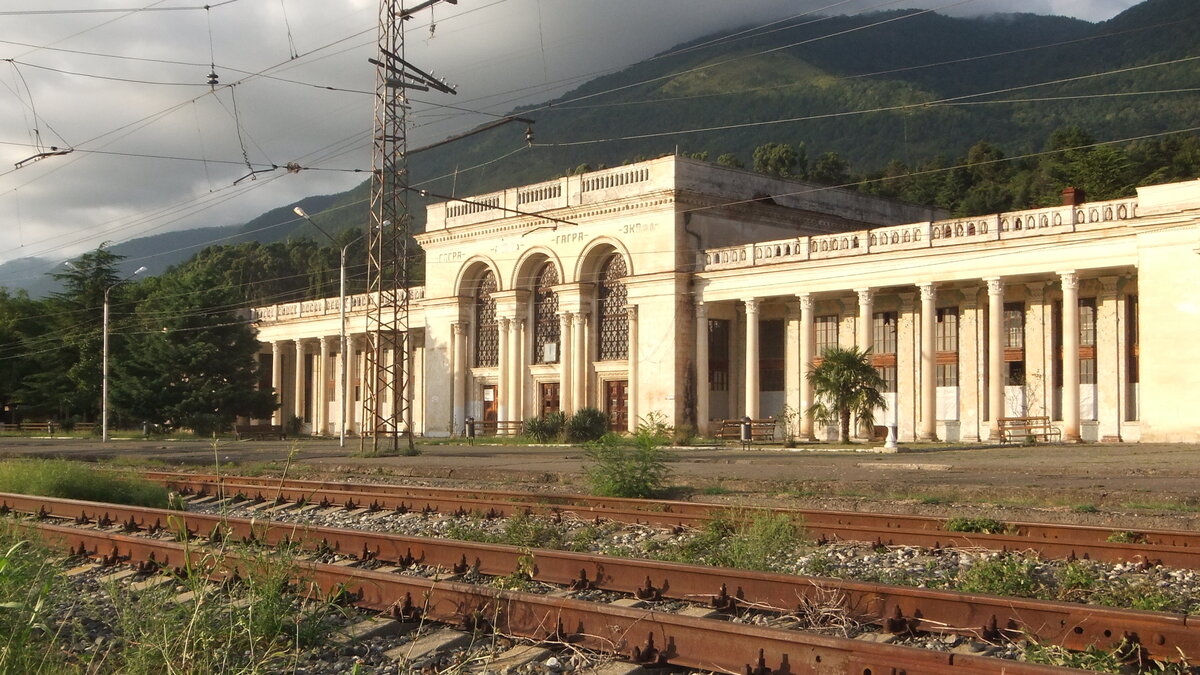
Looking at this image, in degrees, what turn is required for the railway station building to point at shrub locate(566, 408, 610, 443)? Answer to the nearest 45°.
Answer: approximately 45° to its right

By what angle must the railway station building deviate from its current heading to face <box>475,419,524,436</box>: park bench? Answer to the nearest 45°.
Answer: approximately 90° to its right

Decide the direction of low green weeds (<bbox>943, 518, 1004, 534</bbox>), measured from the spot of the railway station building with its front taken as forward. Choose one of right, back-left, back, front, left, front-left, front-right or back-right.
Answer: front-left

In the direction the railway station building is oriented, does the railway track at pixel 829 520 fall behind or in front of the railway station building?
in front

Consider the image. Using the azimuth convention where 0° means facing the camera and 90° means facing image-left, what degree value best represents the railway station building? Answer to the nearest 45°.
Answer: approximately 45°

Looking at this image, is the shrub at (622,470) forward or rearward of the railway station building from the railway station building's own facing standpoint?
forward

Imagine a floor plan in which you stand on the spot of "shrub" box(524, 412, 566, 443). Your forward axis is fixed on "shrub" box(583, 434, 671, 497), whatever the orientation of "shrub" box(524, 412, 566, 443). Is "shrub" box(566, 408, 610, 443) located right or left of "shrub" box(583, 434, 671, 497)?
left
